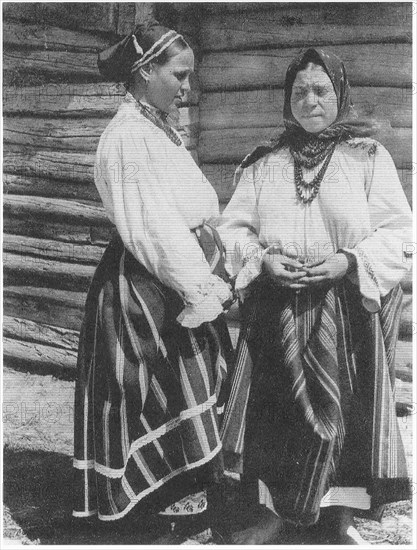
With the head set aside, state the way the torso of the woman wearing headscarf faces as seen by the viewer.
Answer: toward the camera

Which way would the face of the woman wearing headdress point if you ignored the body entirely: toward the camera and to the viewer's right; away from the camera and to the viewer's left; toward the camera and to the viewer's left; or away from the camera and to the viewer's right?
toward the camera and to the viewer's right

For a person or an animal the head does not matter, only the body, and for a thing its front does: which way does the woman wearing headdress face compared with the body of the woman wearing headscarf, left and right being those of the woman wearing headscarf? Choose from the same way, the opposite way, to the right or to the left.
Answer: to the left

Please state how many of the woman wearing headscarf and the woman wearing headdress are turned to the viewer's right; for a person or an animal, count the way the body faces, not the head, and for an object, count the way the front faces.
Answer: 1

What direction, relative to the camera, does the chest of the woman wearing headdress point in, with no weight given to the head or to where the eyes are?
to the viewer's right
